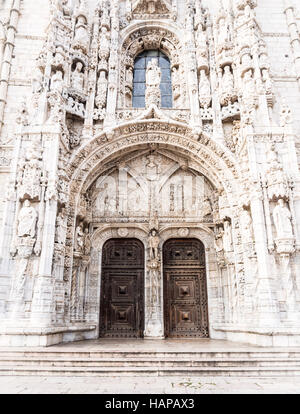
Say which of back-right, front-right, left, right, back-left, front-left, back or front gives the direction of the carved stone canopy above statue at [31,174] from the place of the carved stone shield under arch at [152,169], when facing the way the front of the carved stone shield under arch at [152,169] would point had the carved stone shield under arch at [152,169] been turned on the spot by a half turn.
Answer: back-left

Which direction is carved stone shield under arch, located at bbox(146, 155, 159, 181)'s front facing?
toward the camera

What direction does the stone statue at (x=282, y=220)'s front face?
toward the camera
